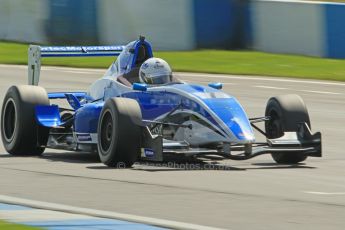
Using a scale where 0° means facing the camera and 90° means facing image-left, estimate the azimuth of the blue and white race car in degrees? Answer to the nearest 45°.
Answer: approximately 315°
